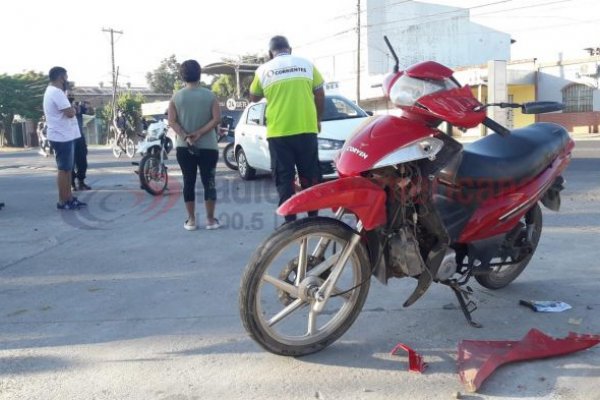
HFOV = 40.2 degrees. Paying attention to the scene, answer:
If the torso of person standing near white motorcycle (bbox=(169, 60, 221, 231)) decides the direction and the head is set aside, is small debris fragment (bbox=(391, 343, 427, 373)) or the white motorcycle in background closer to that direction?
the white motorcycle in background

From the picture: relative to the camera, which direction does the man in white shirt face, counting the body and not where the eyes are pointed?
to the viewer's right

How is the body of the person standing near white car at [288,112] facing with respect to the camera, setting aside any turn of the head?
away from the camera

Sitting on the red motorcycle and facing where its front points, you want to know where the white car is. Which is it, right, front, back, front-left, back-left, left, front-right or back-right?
back-right

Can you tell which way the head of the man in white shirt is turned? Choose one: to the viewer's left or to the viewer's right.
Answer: to the viewer's right

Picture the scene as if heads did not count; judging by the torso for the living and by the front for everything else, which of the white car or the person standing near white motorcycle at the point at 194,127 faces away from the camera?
the person standing near white motorcycle

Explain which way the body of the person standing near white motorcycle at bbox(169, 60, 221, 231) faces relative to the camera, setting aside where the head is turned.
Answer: away from the camera

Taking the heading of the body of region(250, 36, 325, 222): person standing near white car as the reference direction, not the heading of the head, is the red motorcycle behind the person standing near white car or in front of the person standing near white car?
behind
